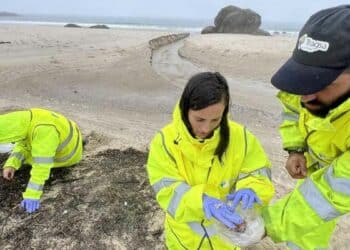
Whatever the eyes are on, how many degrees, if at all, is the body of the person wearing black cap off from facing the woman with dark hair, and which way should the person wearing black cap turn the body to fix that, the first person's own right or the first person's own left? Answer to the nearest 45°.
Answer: approximately 45° to the first person's own right

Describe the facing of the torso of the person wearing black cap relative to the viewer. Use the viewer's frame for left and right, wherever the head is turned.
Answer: facing the viewer and to the left of the viewer

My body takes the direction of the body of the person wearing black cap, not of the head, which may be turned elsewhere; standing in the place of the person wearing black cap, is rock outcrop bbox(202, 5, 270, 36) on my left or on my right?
on my right

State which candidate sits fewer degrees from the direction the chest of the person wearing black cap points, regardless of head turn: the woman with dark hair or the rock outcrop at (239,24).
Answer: the woman with dark hair

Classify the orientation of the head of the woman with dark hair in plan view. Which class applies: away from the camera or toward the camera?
toward the camera
